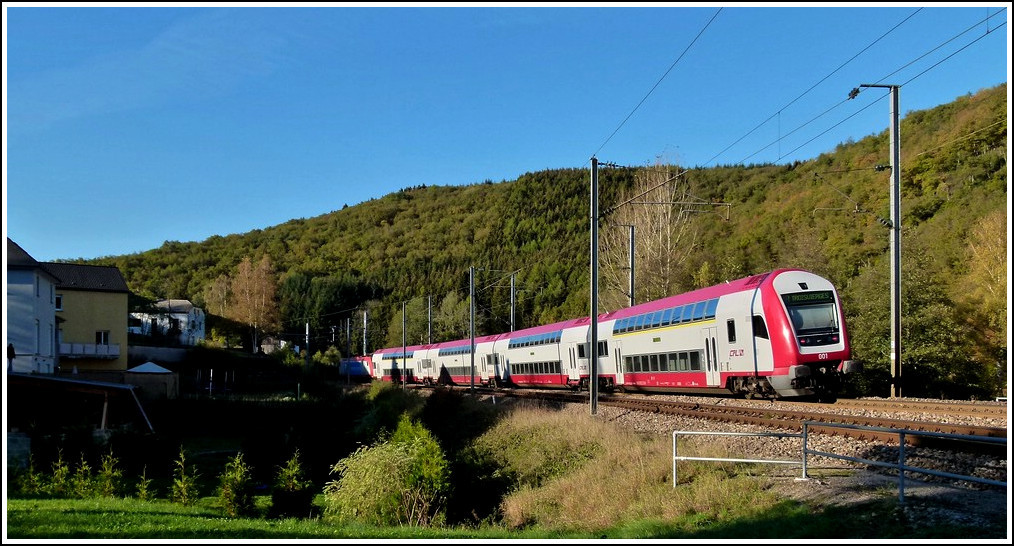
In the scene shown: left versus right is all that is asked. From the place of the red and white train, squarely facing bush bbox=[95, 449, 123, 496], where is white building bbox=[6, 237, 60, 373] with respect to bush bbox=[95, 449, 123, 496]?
right

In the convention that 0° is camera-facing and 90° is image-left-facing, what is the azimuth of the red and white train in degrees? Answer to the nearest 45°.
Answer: approximately 315°

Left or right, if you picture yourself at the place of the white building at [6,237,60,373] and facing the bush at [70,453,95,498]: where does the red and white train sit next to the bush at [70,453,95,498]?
left

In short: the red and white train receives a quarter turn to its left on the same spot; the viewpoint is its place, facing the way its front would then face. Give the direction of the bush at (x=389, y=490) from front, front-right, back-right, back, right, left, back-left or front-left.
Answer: back

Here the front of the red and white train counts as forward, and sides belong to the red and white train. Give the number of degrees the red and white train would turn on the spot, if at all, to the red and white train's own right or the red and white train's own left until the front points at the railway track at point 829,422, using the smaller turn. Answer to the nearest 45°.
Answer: approximately 45° to the red and white train's own right

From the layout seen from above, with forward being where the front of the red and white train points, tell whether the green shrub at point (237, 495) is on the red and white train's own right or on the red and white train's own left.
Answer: on the red and white train's own right

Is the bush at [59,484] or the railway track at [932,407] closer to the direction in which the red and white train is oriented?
the railway track

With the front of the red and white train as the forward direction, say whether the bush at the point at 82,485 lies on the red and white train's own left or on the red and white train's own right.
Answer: on the red and white train's own right

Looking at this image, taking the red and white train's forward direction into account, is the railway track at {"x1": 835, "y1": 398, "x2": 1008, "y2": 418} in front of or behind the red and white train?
in front

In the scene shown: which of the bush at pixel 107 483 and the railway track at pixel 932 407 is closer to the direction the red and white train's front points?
the railway track

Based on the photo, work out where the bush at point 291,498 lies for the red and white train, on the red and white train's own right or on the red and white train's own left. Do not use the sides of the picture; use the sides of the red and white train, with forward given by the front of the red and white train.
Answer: on the red and white train's own right
